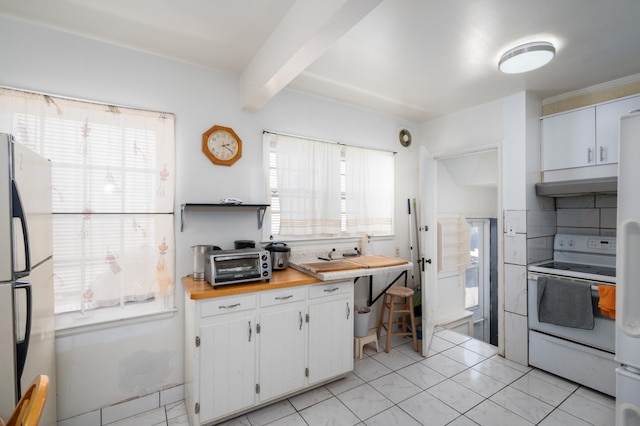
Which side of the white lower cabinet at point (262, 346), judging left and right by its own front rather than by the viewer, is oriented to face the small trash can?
left

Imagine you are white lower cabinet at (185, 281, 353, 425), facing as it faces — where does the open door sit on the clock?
The open door is roughly at 10 o'clock from the white lower cabinet.

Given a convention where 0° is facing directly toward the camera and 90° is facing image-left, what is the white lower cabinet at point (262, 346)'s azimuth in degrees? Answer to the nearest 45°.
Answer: approximately 315°

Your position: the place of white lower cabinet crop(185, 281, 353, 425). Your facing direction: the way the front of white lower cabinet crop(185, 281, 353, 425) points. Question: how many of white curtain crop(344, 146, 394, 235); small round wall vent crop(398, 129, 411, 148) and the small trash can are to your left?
3

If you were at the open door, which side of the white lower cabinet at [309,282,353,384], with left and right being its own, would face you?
left

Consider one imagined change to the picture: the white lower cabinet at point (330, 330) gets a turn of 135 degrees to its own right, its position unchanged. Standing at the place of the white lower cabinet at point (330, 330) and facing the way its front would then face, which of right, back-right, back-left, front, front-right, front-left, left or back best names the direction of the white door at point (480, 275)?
back-right

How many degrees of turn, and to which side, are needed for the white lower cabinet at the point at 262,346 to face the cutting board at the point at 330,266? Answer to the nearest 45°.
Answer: approximately 90° to its left
